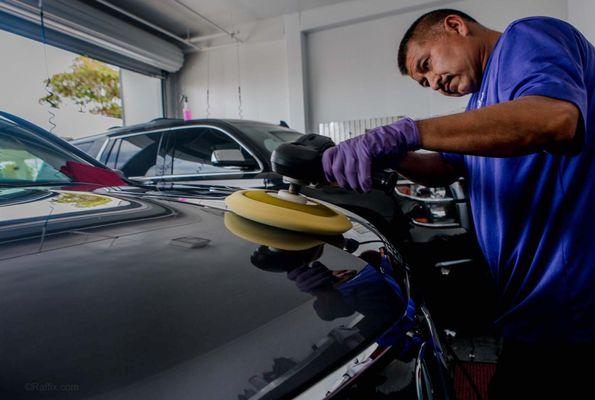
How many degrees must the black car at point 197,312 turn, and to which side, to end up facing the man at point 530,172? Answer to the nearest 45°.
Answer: approximately 45° to its left

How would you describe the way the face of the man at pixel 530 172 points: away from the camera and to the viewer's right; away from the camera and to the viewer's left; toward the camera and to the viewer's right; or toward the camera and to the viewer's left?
toward the camera and to the viewer's left

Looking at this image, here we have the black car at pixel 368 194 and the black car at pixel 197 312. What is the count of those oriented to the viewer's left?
0

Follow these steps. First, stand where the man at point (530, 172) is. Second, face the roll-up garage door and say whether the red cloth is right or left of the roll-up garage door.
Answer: left

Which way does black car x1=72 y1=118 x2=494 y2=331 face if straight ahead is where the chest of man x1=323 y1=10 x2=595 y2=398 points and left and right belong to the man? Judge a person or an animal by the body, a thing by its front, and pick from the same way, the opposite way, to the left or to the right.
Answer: the opposite way

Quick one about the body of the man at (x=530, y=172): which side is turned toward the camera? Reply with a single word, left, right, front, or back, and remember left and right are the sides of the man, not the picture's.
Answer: left

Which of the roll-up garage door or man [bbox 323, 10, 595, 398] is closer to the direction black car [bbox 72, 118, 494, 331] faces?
the man

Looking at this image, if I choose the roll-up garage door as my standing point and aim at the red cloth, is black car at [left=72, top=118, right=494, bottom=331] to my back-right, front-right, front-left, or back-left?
front-left

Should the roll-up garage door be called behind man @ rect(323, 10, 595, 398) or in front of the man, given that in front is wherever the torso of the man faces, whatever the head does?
in front

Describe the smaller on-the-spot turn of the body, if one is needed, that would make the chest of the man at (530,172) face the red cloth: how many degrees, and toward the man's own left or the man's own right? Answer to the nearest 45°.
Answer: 0° — they already face it

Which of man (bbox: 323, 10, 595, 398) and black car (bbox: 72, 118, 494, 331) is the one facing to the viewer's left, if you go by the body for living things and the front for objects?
the man

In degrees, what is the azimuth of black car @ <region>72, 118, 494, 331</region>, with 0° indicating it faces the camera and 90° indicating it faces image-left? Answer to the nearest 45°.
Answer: approximately 315°

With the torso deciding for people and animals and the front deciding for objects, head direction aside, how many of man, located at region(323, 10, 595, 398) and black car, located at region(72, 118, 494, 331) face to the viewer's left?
1

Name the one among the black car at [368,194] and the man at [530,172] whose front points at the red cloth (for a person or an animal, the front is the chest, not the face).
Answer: the man

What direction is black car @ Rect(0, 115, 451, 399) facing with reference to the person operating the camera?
facing the viewer and to the right of the viewer

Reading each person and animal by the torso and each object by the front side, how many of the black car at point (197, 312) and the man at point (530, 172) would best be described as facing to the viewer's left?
1

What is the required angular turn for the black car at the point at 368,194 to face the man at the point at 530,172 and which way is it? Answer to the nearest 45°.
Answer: approximately 45° to its right
